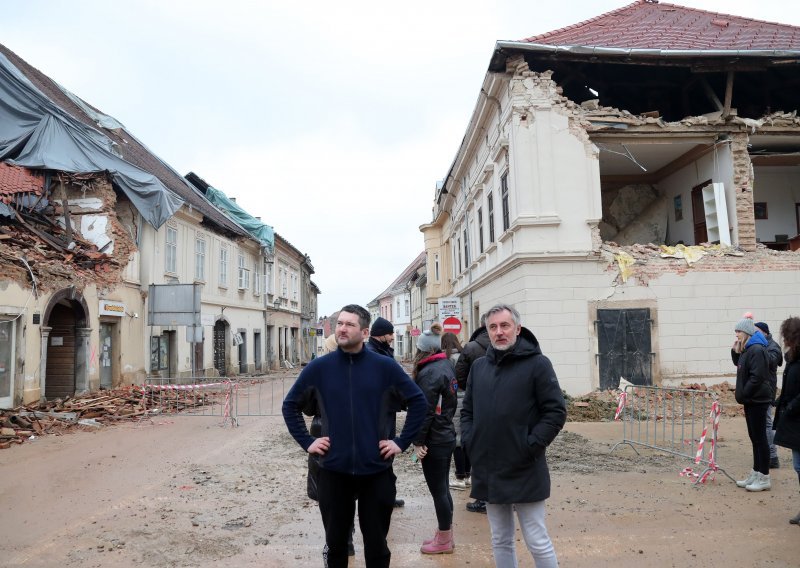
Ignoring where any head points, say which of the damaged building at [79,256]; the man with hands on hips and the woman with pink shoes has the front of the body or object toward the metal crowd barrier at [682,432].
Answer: the damaged building

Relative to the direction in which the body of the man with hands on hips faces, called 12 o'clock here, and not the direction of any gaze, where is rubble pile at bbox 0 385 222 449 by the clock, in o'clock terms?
The rubble pile is roughly at 5 o'clock from the man with hands on hips.

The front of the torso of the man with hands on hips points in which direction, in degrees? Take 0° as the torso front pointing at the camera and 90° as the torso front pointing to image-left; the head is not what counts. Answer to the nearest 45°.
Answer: approximately 0°

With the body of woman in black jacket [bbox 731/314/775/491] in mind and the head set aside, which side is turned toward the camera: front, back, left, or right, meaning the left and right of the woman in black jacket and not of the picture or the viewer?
left

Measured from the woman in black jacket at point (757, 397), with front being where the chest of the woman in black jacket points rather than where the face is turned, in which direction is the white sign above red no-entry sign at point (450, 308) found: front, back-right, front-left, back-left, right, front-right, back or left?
front-right

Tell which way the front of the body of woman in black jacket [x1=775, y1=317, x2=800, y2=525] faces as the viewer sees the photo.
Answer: to the viewer's left

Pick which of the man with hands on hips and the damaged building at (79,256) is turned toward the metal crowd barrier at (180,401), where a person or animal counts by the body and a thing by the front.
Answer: the damaged building

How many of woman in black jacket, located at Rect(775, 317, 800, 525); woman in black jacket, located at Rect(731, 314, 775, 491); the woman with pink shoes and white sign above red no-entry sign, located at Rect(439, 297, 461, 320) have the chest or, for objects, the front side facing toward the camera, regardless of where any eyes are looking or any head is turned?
1

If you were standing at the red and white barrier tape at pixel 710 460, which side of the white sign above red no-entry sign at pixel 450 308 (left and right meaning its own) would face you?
front

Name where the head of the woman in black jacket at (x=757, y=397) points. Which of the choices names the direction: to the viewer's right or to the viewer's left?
to the viewer's left

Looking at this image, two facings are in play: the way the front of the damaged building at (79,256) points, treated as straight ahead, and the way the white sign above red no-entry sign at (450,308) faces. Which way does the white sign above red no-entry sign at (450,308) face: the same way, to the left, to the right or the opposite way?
to the right

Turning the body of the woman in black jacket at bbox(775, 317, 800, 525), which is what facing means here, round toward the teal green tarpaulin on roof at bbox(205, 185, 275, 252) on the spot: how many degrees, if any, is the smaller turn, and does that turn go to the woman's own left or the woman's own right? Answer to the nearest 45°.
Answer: approximately 45° to the woman's own right

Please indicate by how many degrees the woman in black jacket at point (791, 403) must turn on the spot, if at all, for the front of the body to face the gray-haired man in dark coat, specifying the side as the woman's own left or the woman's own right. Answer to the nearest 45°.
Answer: approximately 45° to the woman's own left
